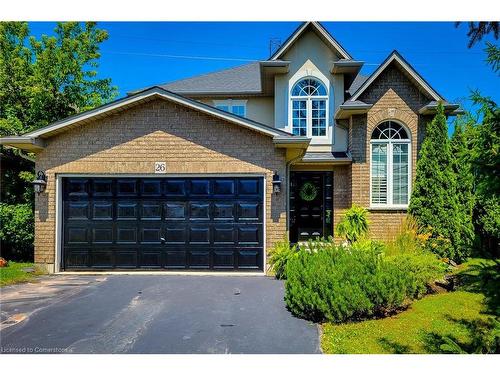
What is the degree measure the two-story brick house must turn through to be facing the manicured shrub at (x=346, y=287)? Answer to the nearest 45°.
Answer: approximately 45° to its left

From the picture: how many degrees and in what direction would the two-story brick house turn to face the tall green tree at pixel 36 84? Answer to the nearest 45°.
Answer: approximately 135° to its right

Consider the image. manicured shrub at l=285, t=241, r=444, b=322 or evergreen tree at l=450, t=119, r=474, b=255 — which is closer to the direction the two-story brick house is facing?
the manicured shrub

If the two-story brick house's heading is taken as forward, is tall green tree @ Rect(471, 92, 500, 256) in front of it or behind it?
in front

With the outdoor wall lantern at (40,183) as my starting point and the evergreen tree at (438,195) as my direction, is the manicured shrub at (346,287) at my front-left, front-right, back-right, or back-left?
front-right

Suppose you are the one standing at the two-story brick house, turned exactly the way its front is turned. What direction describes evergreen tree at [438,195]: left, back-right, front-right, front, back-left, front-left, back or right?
left

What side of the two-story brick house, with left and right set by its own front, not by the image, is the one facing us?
front

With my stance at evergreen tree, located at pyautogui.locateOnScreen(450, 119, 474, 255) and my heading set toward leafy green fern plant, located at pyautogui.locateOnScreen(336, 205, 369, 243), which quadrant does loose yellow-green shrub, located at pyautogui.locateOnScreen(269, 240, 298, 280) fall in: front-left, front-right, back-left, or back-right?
front-left

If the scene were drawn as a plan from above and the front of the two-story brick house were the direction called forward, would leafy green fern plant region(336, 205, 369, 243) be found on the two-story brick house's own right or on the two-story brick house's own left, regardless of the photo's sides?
on the two-story brick house's own left

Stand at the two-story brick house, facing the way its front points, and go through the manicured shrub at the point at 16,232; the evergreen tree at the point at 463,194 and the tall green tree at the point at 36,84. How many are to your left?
1

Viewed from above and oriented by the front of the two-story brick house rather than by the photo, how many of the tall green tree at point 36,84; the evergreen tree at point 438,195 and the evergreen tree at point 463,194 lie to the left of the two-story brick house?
2

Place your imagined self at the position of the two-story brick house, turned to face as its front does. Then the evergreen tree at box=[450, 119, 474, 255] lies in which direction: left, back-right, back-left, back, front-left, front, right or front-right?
left

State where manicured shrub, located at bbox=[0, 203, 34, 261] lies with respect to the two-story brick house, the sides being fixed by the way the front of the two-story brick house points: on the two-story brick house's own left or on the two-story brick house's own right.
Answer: on the two-story brick house's own right
